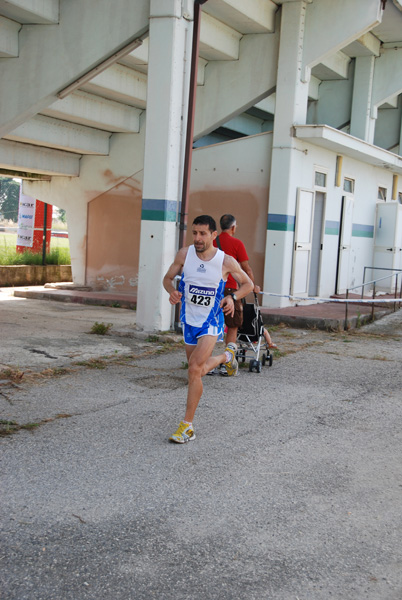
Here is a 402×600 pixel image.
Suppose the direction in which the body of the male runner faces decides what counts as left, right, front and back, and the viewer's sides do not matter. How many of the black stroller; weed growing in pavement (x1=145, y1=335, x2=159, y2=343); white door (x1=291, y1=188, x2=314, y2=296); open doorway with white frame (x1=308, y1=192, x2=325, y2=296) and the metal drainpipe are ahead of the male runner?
0

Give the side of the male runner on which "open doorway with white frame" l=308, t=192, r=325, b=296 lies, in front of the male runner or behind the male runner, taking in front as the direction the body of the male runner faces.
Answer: behind

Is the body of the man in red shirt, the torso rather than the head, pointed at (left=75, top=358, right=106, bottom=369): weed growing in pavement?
no

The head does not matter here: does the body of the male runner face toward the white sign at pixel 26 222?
no

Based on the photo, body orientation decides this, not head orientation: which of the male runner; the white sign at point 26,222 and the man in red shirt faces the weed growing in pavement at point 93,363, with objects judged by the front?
the white sign

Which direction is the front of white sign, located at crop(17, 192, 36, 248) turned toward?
toward the camera

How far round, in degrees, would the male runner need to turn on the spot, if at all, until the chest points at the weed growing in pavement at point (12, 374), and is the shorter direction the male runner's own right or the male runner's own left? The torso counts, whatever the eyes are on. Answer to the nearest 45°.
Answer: approximately 90° to the male runner's own right

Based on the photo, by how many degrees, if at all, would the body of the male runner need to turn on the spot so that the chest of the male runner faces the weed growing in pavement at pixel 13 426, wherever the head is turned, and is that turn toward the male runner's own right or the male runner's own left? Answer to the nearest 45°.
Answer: approximately 45° to the male runner's own right
